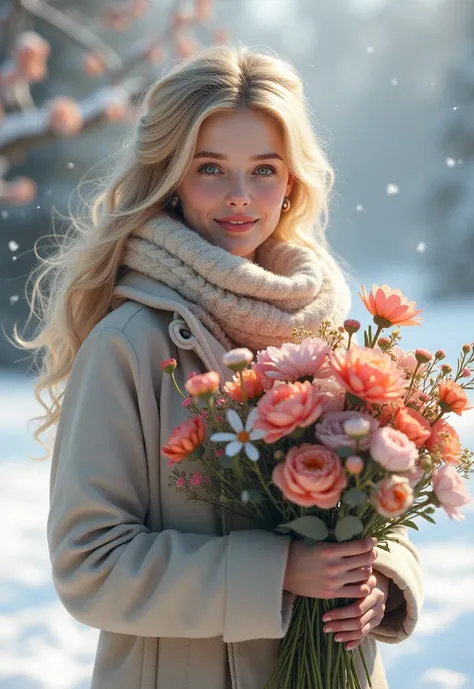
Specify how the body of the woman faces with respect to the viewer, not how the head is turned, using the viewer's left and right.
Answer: facing the viewer and to the right of the viewer

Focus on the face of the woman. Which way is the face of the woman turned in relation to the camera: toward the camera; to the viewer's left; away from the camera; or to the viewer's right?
toward the camera
